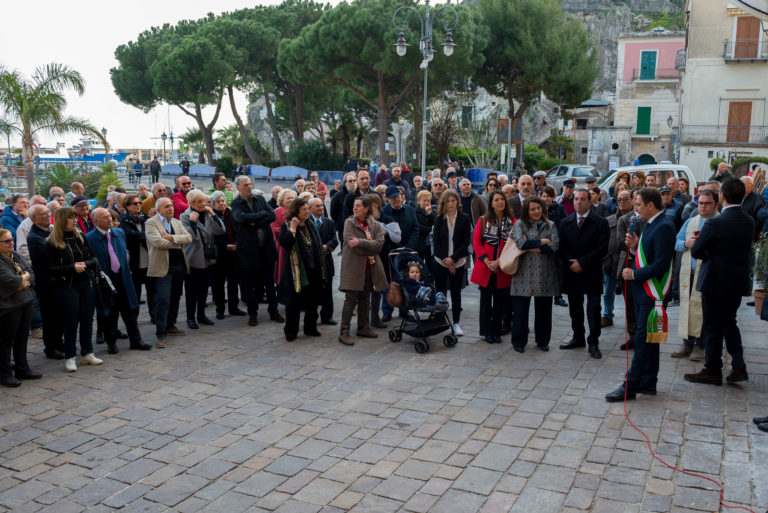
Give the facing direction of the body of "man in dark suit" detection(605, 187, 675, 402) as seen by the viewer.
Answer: to the viewer's left

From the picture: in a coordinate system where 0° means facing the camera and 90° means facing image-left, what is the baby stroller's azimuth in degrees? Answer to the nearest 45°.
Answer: approximately 315°

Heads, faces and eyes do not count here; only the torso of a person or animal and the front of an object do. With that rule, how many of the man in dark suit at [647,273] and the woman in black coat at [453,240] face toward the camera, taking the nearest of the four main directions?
1

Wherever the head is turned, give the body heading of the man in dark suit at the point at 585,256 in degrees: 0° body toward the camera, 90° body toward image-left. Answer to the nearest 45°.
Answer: approximately 45°

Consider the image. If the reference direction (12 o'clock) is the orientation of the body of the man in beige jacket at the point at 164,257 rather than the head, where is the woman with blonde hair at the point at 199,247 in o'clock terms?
The woman with blonde hair is roughly at 9 o'clock from the man in beige jacket.

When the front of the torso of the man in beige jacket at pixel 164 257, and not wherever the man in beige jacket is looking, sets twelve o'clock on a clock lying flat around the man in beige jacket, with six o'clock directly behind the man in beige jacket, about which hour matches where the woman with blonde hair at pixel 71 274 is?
The woman with blonde hair is roughly at 3 o'clock from the man in beige jacket.

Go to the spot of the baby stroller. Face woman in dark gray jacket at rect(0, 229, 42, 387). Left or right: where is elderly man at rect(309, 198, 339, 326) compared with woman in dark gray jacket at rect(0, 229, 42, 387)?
right

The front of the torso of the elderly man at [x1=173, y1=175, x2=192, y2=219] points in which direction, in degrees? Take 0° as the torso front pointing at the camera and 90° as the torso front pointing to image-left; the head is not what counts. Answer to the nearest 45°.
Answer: approximately 315°
